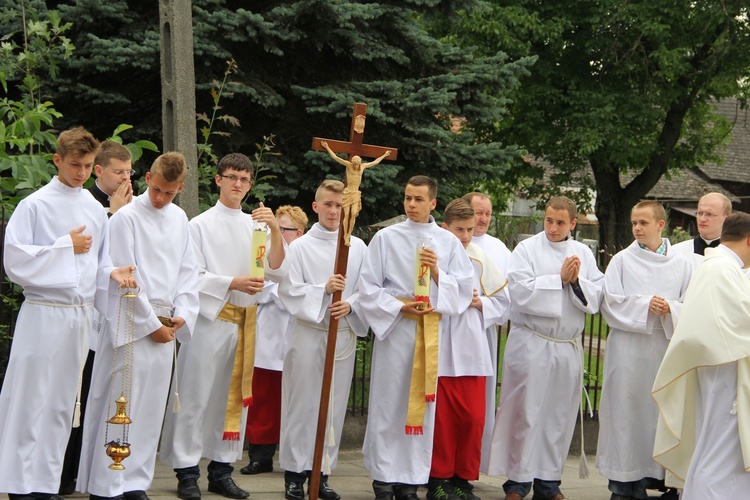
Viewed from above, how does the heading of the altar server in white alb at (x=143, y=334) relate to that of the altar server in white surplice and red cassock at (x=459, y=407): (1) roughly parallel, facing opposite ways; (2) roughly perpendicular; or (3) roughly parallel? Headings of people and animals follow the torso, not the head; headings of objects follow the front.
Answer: roughly parallel

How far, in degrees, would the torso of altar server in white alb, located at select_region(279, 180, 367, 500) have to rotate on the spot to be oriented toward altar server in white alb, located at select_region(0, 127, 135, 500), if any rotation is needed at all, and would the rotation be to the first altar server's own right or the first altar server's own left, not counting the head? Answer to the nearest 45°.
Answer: approximately 90° to the first altar server's own right

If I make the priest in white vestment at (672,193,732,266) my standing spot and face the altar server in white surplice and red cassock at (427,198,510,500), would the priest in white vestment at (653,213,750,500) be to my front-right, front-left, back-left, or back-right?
front-left

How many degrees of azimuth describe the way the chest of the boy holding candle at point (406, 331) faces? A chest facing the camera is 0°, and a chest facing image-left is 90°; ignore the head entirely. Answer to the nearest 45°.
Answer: approximately 0°

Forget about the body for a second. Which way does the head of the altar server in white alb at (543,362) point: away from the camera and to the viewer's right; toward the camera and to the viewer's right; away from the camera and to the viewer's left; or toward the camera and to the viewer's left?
toward the camera and to the viewer's left

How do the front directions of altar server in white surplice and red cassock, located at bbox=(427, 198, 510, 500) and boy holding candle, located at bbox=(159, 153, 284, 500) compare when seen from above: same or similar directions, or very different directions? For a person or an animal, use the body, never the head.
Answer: same or similar directions

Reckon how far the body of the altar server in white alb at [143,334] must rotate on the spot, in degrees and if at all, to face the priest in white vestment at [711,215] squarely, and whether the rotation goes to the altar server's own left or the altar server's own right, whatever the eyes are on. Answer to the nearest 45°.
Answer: approximately 45° to the altar server's own left

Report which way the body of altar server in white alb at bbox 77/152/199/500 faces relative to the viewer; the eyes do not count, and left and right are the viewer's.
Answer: facing the viewer and to the right of the viewer

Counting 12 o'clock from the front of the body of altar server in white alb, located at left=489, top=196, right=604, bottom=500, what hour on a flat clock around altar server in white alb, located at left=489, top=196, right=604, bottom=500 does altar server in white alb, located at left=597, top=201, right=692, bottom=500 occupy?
altar server in white alb, located at left=597, top=201, right=692, bottom=500 is roughly at 10 o'clock from altar server in white alb, located at left=489, top=196, right=604, bottom=500.

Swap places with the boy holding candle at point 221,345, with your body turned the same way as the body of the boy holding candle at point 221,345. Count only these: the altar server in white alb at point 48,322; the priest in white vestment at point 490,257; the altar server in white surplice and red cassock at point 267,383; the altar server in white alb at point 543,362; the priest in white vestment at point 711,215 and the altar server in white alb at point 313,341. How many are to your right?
1

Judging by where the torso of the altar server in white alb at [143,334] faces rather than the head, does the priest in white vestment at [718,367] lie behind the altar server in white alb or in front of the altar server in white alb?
in front

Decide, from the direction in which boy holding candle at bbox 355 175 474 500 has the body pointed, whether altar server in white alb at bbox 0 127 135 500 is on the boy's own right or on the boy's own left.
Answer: on the boy's own right

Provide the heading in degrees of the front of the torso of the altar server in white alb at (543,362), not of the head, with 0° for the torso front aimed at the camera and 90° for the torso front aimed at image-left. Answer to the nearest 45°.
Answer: approximately 315°

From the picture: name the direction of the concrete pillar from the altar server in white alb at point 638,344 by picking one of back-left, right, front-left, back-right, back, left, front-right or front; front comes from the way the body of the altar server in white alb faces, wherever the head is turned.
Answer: back-right

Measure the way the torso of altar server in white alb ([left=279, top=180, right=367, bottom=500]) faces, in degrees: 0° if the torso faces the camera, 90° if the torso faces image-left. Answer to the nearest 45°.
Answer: approximately 315°
